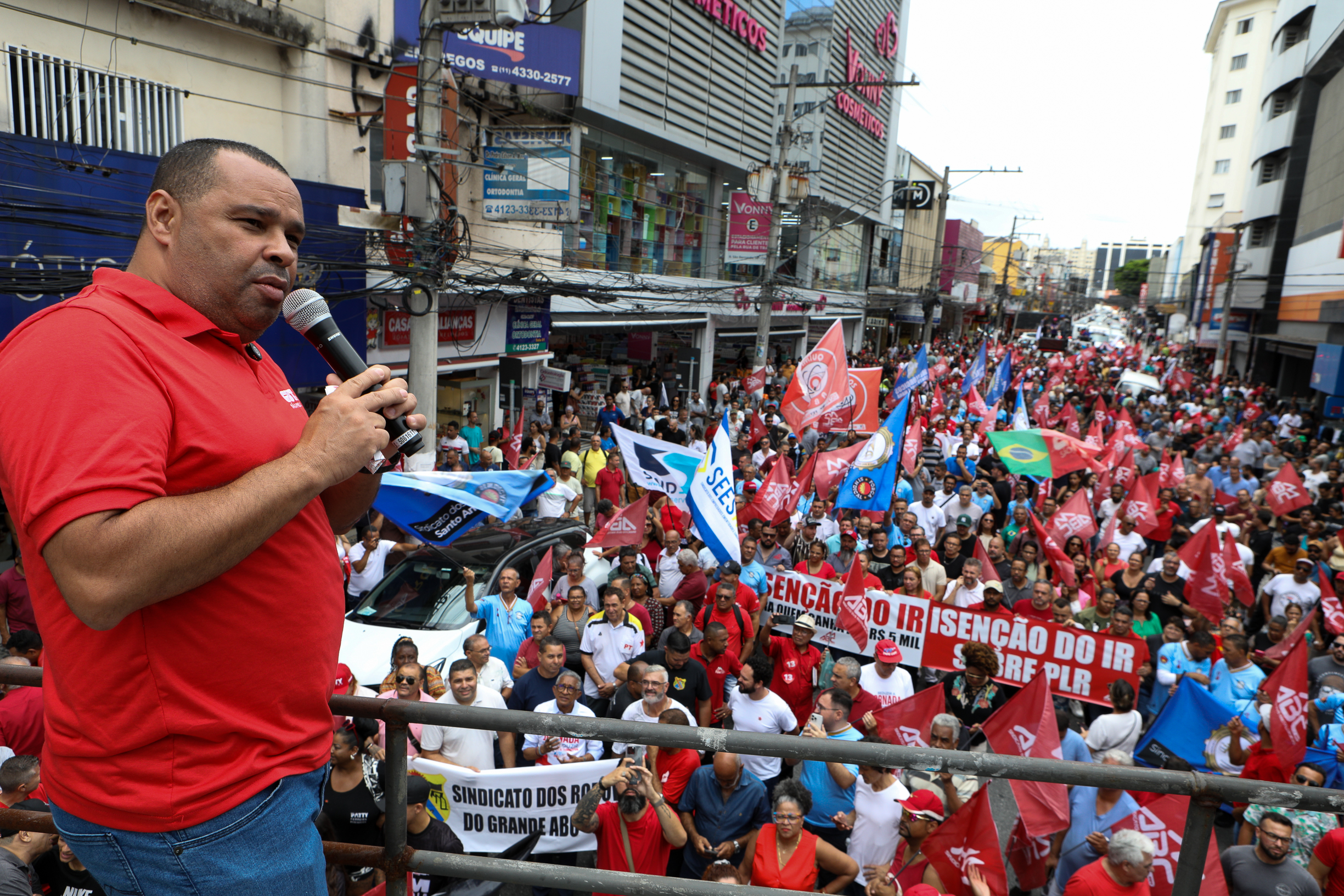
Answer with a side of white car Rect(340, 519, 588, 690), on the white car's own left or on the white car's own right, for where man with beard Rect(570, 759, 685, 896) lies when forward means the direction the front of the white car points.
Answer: on the white car's own left

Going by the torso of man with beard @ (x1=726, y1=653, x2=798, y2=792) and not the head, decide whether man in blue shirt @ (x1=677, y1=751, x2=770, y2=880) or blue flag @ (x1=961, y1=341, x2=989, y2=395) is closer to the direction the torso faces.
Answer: the man in blue shirt

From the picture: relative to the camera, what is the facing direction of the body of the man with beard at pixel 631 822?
toward the camera

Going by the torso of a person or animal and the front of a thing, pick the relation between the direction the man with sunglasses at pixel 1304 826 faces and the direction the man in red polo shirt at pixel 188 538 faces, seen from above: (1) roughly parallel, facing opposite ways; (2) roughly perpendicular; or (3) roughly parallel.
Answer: roughly perpendicular

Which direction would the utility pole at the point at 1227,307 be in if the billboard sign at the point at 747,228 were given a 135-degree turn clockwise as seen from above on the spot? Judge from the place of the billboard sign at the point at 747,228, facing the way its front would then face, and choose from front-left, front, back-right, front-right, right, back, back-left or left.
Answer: right

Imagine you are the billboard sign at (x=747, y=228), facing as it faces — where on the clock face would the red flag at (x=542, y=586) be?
The red flag is roughly at 12 o'clock from the billboard sign.

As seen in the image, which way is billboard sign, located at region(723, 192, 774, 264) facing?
toward the camera

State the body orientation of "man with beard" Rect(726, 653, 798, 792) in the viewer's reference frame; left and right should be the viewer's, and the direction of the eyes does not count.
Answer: facing the viewer and to the left of the viewer

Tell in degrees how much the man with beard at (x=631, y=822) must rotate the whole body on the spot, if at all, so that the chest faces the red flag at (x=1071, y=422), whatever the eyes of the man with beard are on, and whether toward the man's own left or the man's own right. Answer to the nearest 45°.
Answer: approximately 135° to the man's own left

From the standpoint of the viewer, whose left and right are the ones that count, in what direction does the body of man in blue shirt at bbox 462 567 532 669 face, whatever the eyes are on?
facing the viewer

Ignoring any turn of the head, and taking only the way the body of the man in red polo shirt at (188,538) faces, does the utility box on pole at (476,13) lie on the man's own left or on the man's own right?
on the man's own left

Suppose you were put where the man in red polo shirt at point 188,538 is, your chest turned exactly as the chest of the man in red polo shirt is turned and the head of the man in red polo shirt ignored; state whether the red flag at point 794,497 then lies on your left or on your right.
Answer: on your left

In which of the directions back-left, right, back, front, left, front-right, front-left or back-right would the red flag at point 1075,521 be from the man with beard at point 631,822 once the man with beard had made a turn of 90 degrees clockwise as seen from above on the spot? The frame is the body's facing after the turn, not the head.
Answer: back-right

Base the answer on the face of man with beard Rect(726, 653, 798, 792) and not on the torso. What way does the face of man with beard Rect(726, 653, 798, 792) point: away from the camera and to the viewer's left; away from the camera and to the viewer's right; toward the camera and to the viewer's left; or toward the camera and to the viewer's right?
toward the camera and to the viewer's left

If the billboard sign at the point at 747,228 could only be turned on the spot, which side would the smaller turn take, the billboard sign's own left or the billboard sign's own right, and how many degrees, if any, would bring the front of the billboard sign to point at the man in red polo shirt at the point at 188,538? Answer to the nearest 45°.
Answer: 0° — it already faces them

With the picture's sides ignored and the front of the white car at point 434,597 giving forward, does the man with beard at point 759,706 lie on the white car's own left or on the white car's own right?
on the white car's own left
